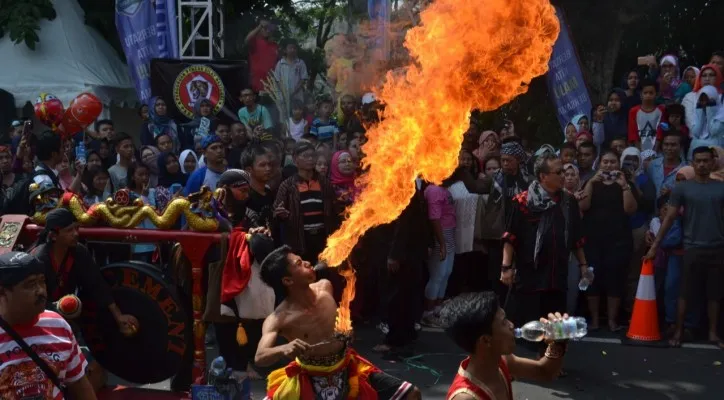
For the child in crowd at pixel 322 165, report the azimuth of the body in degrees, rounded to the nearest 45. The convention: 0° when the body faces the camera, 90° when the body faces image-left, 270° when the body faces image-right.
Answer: approximately 0°

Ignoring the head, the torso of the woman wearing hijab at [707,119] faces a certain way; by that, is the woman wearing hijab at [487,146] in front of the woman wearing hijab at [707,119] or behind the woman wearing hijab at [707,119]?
in front

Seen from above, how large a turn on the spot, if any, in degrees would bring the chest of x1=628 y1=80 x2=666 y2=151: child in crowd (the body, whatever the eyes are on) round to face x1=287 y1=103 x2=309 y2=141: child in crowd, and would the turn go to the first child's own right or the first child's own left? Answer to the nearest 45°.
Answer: approximately 90° to the first child's own right

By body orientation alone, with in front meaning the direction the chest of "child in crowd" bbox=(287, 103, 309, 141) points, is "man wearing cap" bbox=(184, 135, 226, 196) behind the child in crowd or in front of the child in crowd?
in front

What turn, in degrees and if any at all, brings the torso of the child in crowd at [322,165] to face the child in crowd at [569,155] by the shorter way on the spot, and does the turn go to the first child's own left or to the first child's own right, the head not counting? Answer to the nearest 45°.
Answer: approximately 90° to the first child's own left

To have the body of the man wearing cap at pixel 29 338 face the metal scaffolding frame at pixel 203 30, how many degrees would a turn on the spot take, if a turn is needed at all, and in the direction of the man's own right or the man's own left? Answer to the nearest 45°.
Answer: approximately 135° to the man's own left

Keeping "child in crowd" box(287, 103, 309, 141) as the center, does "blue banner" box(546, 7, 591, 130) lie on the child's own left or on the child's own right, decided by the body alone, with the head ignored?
on the child's own left
